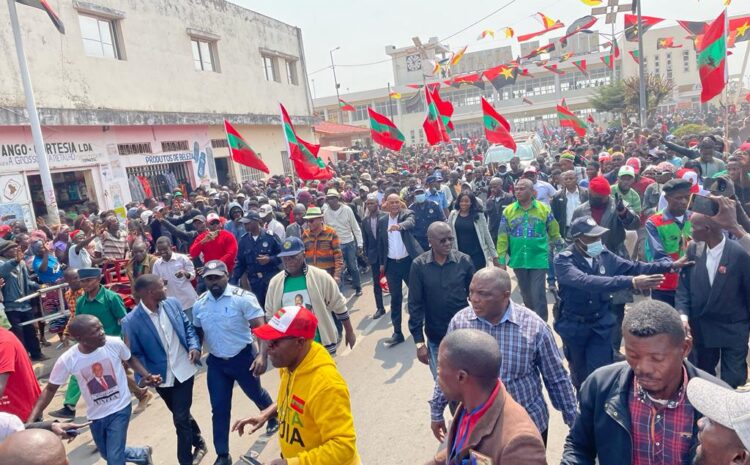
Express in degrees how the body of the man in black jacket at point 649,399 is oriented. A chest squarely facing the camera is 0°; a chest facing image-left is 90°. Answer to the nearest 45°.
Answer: approximately 0°

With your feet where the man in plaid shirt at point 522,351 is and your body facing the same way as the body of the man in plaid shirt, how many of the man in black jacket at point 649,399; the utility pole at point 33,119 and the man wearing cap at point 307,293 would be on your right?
2

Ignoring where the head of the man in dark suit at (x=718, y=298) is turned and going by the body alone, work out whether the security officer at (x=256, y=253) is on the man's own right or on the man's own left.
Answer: on the man's own right

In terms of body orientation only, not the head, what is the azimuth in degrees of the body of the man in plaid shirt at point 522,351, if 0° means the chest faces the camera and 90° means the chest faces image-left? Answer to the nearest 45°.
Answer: approximately 45°

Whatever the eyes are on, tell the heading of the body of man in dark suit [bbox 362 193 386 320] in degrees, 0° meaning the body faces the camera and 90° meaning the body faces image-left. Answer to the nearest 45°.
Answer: approximately 0°

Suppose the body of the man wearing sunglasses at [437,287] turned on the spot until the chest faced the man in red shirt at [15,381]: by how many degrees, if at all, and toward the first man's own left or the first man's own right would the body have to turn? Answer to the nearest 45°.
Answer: approximately 90° to the first man's own right

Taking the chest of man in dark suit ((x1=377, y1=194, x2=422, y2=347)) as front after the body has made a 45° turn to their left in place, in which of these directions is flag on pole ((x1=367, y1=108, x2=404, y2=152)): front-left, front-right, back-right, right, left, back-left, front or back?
back-left

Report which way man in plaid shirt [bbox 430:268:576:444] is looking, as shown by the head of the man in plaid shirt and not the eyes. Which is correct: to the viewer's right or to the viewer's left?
to the viewer's left

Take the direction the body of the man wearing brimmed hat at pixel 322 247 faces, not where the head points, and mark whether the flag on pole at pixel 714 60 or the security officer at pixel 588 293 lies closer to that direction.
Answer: the security officer

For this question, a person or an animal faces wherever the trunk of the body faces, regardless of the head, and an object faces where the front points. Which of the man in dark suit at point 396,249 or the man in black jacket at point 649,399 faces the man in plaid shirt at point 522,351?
the man in dark suit
